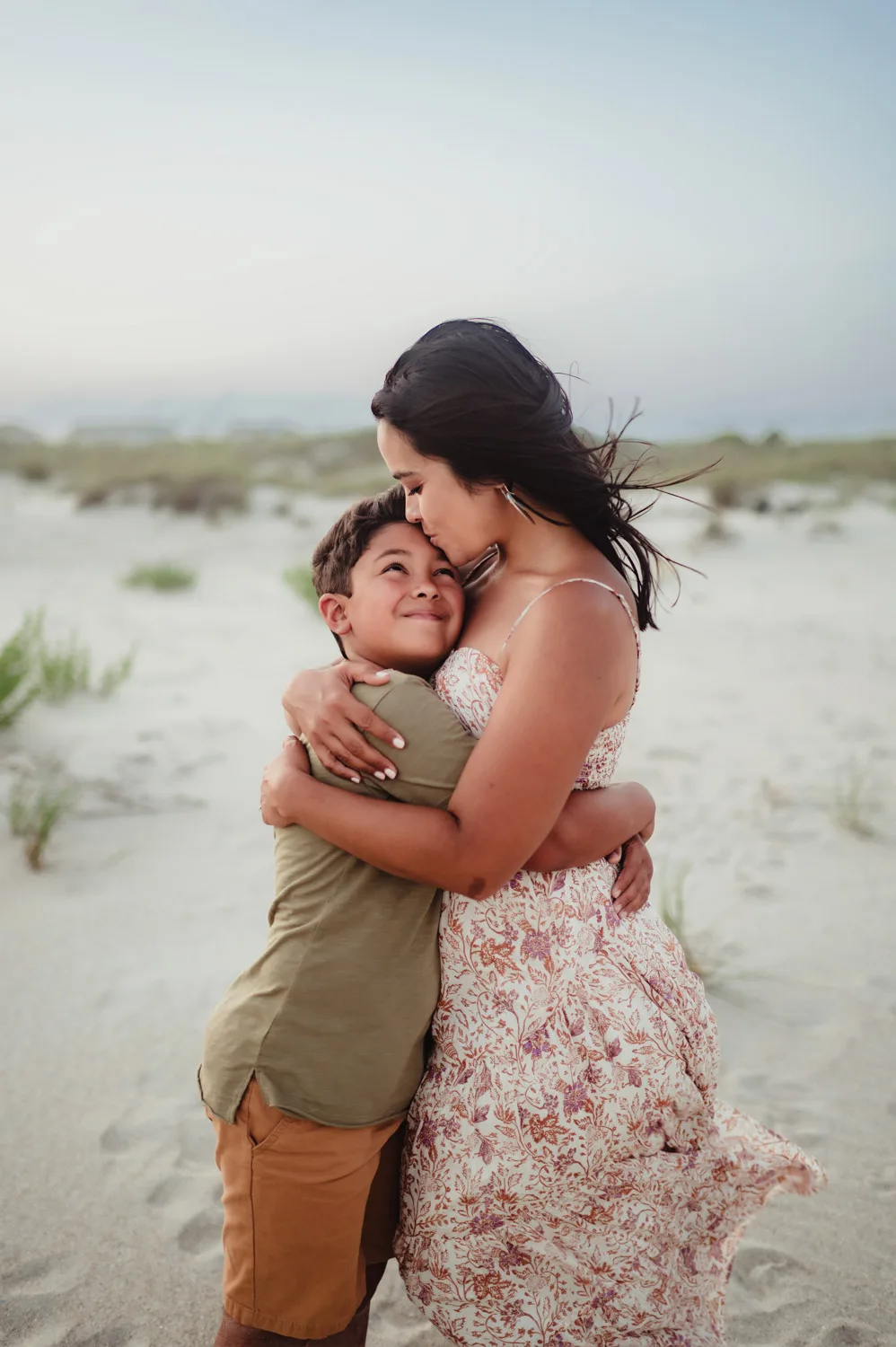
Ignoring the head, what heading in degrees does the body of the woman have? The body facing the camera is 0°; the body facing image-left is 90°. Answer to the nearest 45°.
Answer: approximately 90°

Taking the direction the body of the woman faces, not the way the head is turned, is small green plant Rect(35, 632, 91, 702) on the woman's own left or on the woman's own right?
on the woman's own right

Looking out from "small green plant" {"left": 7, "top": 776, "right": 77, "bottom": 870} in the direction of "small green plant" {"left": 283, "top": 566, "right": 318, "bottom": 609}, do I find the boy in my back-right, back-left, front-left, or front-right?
back-right

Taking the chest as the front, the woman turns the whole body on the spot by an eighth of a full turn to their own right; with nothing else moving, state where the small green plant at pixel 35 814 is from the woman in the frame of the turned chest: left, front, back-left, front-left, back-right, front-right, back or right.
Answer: front

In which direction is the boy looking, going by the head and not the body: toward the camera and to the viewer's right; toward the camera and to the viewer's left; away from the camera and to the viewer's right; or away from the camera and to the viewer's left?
toward the camera and to the viewer's right

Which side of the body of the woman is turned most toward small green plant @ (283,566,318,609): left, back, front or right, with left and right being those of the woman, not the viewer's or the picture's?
right

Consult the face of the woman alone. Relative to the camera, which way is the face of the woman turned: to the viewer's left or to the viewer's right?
to the viewer's left

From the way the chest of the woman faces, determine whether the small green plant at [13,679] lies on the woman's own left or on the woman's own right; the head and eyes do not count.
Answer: on the woman's own right
